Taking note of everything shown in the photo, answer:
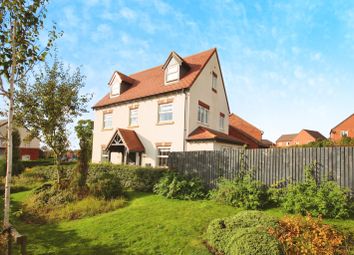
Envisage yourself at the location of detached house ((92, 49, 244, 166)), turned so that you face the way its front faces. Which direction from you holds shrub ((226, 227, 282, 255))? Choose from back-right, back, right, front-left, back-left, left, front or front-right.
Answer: front-left

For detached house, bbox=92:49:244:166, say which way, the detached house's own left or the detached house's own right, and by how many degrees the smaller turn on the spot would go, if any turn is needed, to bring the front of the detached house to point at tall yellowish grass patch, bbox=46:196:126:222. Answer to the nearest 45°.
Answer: approximately 45° to the detached house's own left

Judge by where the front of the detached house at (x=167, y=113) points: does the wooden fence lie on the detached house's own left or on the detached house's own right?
on the detached house's own left

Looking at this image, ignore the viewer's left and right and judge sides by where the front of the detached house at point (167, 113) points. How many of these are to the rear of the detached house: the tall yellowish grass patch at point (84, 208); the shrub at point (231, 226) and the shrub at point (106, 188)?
0

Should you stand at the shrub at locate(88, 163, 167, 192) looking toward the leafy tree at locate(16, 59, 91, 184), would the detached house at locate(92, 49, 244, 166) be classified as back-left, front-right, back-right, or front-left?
back-right

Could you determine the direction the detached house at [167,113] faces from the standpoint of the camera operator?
facing the viewer and to the left of the viewer

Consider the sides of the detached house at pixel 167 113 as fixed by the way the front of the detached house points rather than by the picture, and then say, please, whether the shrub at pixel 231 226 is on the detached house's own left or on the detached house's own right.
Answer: on the detached house's own left

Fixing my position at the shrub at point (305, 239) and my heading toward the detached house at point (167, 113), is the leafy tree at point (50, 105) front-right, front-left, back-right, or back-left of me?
front-left

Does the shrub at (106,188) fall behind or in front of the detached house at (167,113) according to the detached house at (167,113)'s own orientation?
in front

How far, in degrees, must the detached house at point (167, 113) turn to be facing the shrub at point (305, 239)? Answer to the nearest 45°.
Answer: approximately 45° to its left

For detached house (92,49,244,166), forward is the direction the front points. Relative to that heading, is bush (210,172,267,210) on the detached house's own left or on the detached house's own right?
on the detached house's own left
